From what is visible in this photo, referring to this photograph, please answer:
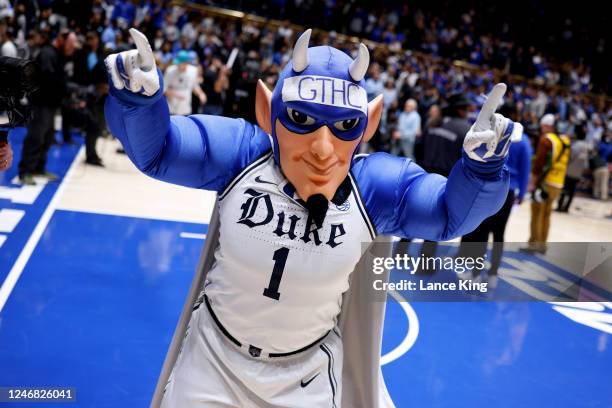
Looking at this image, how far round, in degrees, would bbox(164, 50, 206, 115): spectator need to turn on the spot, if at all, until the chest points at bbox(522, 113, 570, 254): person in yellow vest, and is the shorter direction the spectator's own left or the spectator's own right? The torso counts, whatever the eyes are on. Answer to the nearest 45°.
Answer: approximately 45° to the spectator's own left

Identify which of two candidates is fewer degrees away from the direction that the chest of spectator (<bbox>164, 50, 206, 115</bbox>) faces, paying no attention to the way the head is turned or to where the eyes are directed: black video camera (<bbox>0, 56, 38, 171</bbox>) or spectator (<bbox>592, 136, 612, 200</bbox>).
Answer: the black video camera

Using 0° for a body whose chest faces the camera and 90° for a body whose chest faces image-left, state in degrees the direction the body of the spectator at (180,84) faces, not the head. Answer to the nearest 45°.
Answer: approximately 0°

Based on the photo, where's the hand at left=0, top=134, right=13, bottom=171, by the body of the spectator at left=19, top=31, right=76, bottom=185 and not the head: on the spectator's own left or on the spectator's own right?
on the spectator's own right
